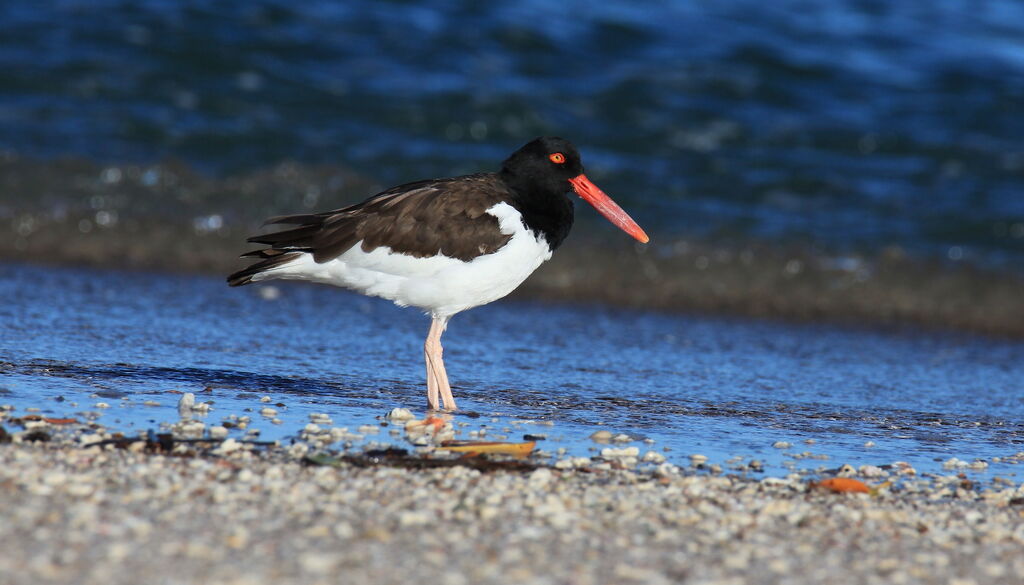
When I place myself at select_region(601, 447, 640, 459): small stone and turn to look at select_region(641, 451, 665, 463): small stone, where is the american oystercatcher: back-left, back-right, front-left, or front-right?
back-left

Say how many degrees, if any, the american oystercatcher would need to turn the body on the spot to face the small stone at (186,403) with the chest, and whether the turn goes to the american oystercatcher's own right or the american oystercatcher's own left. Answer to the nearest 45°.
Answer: approximately 135° to the american oystercatcher's own right

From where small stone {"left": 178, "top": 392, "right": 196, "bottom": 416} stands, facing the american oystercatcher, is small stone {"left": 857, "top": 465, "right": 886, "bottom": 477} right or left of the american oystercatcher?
right

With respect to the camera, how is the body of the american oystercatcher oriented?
to the viewer's right

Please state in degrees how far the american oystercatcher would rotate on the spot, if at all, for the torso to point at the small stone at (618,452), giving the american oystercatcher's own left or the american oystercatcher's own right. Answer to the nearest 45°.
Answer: approximately 45° to the american oystercatcher's own right

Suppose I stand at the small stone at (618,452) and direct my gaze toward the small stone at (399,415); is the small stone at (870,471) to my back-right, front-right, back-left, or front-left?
back-right

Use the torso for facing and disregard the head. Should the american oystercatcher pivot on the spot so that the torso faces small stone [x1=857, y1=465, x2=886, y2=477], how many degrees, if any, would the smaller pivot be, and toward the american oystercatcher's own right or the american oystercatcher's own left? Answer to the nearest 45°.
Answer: approximately 45° to the american oystercatcher's own right

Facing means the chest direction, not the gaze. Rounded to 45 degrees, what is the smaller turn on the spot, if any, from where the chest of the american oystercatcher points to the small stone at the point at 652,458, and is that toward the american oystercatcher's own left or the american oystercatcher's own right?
approximately 45° to the american oystercatcher's own right
